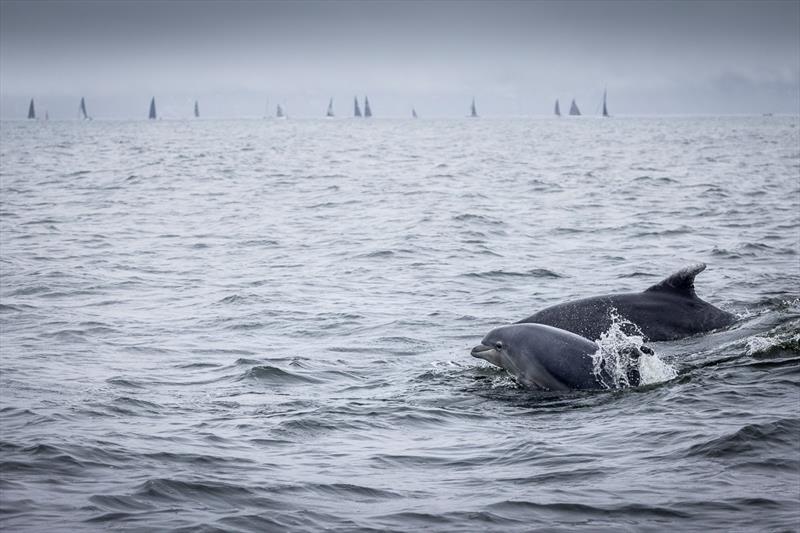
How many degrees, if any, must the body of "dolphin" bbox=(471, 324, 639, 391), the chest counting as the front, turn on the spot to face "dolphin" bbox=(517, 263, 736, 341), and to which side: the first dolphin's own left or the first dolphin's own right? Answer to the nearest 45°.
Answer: approximately 135° to the first dolphin's own right

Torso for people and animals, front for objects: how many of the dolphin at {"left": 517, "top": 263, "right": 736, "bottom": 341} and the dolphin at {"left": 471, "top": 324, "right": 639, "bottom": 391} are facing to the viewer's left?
2

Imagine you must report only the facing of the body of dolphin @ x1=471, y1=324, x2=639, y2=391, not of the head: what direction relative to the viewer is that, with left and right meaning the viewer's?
facing to the left of the viewer

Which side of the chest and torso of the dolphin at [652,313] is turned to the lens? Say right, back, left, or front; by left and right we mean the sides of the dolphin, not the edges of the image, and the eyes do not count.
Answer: left

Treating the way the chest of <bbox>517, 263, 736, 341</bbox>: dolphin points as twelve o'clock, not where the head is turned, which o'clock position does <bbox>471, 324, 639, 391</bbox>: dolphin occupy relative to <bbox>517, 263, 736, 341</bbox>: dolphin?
<bbox>471, 324, 639, 391</bbox>: dolphin is roughly at 10 o'clock from <bbox>517, 263, 736, 341</bbox>: dolphin.
